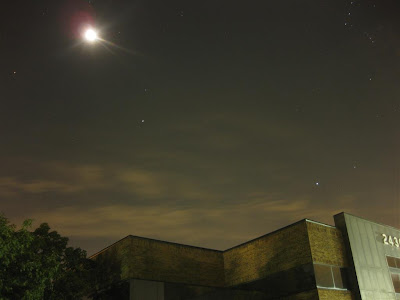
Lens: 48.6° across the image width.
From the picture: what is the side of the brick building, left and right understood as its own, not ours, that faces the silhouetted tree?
right

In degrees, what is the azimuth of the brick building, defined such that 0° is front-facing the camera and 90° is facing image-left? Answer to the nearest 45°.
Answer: approximately 315°
